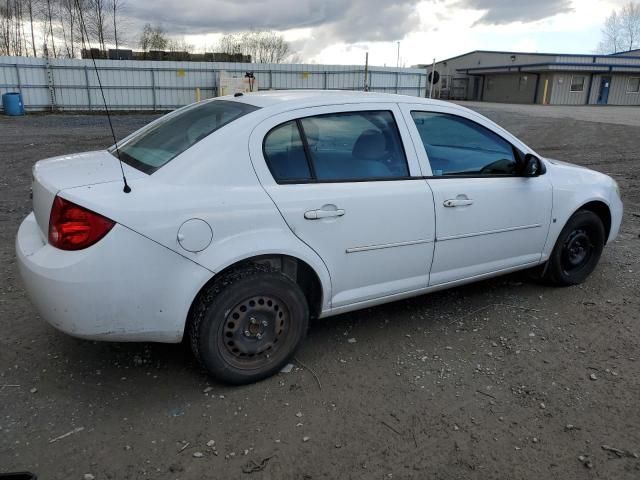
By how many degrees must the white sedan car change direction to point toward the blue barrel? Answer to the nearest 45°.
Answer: approximately 90° to its left

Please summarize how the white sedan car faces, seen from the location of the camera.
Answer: facing away from the viewer and to the right of the viewer

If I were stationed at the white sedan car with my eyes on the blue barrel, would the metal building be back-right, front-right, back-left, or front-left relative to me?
front-right

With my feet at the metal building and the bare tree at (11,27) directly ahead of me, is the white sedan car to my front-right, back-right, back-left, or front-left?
front-left

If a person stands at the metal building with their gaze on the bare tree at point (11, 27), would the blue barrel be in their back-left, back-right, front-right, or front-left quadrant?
front-left

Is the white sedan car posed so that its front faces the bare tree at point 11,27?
no

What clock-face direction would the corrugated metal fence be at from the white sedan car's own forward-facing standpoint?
The corrugated metal fence is roughly at 10 o'clock from the white sedan car.

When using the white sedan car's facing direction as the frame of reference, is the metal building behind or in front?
in front

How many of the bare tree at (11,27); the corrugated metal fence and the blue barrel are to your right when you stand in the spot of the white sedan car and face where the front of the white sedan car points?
0

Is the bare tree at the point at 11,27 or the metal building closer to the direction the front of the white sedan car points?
the metal building
